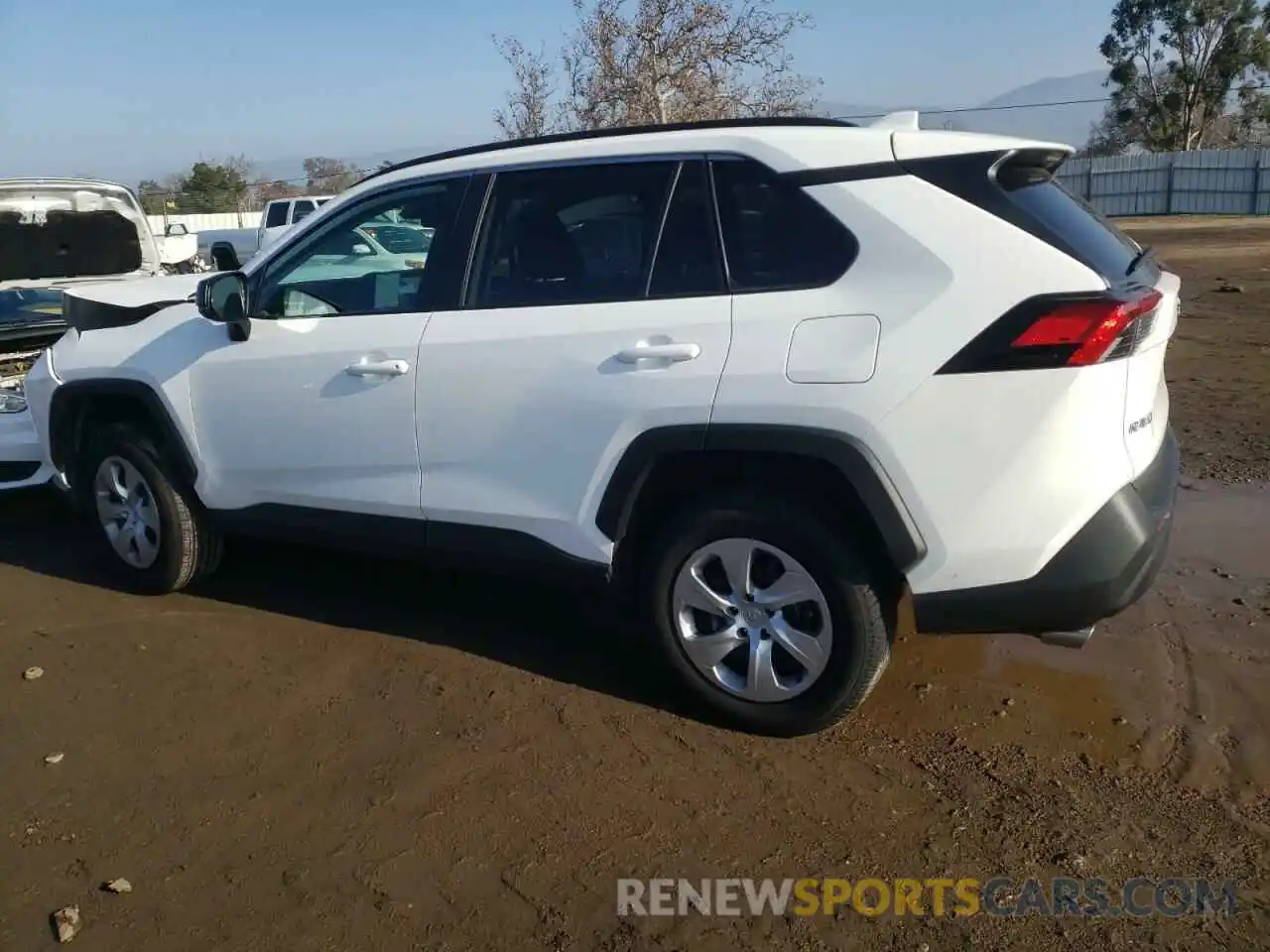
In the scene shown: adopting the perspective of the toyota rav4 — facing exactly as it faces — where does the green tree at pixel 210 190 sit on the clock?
The green tree is roughly at 1 o'clock from the toyota rav4.

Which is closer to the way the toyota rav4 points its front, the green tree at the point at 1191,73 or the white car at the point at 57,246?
the white car

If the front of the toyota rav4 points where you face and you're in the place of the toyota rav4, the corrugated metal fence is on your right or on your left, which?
on your right

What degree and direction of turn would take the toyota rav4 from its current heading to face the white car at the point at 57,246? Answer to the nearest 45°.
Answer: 0° — it already faces it

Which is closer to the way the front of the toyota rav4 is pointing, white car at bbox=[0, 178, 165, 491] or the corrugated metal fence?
the white car

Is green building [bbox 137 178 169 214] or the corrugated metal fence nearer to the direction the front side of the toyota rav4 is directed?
the green building

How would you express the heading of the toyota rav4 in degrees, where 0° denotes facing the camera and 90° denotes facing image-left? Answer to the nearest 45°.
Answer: approximately 135°

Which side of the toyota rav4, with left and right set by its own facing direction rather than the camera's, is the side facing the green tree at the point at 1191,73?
right

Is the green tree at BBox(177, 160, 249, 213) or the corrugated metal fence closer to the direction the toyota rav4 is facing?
the green tree
